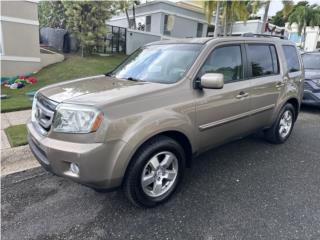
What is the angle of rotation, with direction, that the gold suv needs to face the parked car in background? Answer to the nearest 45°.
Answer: approximately 180°

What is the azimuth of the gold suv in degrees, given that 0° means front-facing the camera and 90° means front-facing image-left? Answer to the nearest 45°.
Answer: approximately 45°

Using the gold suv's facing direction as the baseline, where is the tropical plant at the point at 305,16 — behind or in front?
behind

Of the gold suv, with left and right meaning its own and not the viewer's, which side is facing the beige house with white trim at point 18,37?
right

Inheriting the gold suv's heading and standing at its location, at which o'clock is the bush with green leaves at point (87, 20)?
The bush with green leaves is roughly at 4 o'clock from the gold suv.

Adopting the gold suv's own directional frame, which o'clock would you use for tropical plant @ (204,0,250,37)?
The tropical plant is roughly at 5 o'clock from the gold suv.

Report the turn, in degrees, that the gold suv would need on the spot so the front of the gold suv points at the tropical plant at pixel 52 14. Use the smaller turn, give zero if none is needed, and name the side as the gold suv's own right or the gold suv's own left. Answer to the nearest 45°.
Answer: approximately 90° to the gold suv's own right
